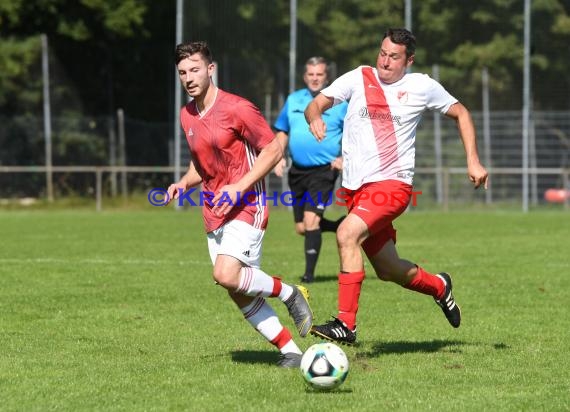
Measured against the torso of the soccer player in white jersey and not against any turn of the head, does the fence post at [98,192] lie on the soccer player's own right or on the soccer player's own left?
on the soccer player's own right

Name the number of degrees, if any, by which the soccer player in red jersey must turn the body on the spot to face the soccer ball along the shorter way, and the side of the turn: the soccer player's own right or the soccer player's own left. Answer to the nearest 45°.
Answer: approximately 90° to the soccer player's own left

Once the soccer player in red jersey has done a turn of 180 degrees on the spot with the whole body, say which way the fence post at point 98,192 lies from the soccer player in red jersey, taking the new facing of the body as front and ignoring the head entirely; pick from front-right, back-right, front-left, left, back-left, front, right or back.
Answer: front-left

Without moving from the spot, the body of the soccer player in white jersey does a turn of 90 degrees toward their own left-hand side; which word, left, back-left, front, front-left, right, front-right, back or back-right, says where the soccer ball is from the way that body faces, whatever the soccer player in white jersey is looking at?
front-right

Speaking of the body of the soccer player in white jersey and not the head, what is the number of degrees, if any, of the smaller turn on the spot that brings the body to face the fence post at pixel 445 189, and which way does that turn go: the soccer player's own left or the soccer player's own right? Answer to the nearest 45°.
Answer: approximately 135° to the soccer player's own right

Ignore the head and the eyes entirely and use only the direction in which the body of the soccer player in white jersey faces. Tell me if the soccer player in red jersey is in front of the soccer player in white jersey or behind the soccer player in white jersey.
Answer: in front

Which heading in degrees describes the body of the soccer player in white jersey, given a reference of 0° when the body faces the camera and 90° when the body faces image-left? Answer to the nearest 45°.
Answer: approximately 45°
